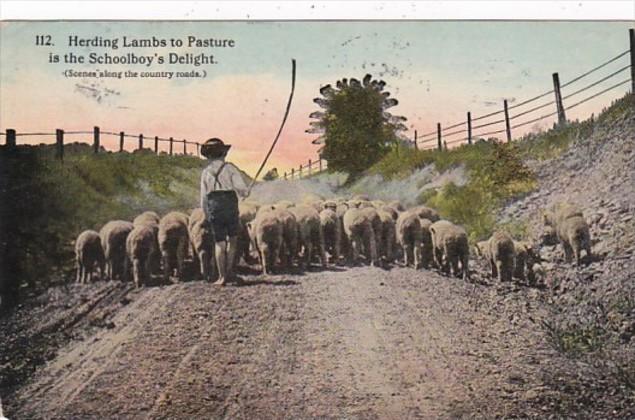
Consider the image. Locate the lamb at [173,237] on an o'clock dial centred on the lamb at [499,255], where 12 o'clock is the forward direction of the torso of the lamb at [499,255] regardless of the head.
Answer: the lamb at [173,237] is roughly at 10 o'clock from the lamb at [499,255].

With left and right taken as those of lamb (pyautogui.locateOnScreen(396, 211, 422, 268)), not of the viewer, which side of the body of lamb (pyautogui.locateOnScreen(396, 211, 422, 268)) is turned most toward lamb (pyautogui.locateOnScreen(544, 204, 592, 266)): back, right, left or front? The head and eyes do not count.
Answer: right

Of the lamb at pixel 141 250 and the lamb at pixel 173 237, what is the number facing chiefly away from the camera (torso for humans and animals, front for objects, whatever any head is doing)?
2

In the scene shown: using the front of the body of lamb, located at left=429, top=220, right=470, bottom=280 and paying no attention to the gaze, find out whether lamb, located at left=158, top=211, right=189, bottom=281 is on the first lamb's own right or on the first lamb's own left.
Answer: on the first lamb's own left

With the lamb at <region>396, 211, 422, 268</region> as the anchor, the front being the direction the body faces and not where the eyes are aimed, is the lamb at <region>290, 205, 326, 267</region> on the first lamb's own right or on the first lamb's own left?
on the first lamb's own left

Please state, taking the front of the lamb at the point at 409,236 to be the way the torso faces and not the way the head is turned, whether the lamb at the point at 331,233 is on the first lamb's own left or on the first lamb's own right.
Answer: on the first lamb's own left

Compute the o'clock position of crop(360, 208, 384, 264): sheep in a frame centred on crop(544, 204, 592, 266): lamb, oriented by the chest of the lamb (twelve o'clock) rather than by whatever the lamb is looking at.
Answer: The sheep is roughly at 10 o'clock from the lamb.

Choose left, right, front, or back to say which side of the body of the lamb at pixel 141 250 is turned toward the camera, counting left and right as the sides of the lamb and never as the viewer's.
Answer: back

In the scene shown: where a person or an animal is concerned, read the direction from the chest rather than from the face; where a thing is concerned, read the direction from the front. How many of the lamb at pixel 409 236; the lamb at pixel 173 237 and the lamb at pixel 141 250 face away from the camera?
3

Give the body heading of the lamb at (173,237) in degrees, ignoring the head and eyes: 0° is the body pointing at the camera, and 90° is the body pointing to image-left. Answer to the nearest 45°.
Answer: approximately 180°

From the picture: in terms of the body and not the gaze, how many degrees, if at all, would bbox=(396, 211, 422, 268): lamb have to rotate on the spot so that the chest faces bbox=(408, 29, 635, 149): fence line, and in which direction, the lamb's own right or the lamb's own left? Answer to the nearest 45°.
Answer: approximately 90° to the lamb's own right

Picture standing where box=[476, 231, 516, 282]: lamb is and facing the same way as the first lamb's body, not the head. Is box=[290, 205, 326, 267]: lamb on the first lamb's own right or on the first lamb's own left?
on the first lamb's own left

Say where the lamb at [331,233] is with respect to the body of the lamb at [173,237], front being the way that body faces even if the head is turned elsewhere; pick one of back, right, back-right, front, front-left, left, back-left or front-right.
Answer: right
